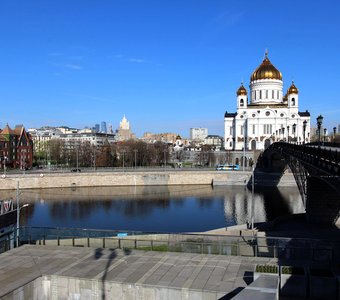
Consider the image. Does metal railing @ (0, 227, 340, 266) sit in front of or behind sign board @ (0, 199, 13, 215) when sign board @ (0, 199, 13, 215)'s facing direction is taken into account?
in front

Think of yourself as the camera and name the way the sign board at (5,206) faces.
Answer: facing the viewer and to the right of the viewer
